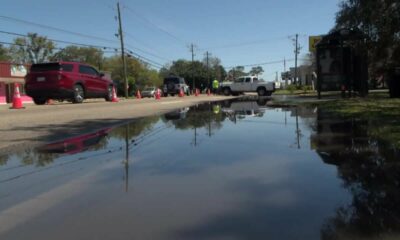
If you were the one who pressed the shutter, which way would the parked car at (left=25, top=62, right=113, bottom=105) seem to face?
facing away from the viewer and to the right of the viewer

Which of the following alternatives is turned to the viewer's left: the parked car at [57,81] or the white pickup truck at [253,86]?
the white pickup truck

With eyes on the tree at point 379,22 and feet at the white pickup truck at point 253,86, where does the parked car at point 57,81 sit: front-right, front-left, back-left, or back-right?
front-right

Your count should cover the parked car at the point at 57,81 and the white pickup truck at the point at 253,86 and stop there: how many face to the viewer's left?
1

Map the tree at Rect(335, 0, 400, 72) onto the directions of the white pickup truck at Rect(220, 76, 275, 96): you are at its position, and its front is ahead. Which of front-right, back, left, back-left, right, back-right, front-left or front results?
left

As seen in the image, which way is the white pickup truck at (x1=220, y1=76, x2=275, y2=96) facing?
to the viewer's left

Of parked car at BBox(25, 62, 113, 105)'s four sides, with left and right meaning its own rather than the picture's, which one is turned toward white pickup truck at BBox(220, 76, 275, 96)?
front
